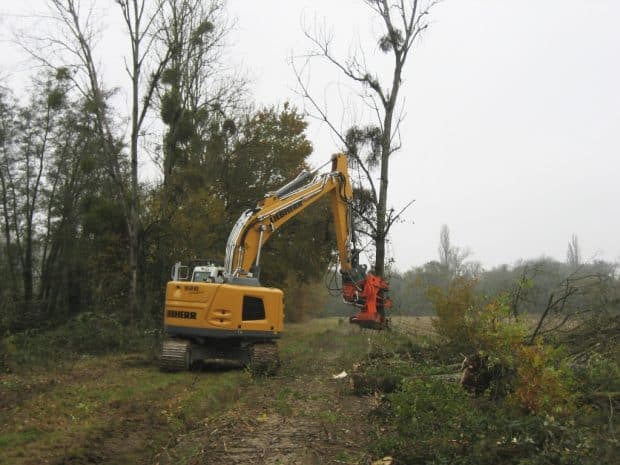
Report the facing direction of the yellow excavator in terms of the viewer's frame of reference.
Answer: facing away from the viewer and to the right of the viewer
